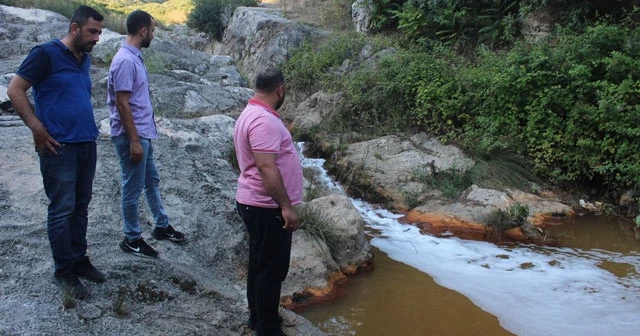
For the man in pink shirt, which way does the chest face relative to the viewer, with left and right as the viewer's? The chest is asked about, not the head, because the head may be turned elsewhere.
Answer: facing to the right of the viewer

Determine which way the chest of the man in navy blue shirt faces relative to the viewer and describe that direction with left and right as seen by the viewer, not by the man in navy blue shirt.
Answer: facing the viewer and to the right of the viewer

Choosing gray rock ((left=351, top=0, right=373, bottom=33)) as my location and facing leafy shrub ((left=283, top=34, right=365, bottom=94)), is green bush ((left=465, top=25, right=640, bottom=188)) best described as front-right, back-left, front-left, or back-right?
front-left

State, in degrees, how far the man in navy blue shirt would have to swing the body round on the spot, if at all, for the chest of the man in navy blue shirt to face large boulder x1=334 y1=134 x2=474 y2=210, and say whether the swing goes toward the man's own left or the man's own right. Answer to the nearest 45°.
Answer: approximately 90° to the man's own left

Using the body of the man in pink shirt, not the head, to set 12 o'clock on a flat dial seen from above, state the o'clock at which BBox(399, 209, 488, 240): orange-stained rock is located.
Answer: The orange-stained rock is roughly at 10 o'clock from the man in pink shirt.

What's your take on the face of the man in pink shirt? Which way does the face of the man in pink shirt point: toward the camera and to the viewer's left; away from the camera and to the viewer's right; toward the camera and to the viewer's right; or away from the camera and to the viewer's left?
away from the camera and to the viewer's right

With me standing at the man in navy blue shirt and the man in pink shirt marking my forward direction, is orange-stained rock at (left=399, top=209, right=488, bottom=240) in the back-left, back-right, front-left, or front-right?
front-left

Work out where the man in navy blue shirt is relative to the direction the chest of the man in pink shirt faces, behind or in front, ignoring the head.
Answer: behind

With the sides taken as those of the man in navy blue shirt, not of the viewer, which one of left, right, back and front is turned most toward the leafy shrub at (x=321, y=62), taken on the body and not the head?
left

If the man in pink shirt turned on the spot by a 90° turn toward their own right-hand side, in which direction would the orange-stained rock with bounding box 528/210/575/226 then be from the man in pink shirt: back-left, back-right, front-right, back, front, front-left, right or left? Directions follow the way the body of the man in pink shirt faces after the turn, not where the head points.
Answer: back-left

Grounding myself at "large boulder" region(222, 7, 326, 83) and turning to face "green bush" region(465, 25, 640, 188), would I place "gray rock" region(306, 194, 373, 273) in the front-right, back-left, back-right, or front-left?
front-right

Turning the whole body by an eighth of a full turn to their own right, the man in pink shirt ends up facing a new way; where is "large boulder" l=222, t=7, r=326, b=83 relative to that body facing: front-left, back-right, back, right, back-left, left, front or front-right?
back-left

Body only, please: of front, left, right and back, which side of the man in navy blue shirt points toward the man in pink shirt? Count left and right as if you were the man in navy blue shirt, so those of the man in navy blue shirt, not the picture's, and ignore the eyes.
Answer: front

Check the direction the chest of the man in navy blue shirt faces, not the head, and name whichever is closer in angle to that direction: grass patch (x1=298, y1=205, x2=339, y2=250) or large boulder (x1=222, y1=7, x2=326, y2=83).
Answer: the grass patch
